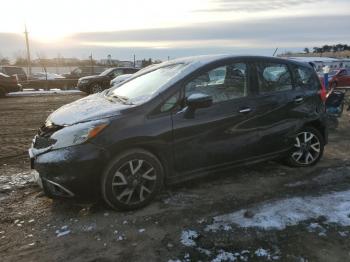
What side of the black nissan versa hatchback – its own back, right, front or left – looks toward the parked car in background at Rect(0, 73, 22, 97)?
right

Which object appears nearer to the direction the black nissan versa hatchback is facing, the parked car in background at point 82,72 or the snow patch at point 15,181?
the snow patch

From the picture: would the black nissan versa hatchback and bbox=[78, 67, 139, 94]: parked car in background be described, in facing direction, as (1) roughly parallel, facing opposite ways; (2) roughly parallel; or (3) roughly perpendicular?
roughly parallel

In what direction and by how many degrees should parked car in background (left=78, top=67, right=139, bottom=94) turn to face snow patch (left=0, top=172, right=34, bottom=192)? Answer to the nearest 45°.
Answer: approximately 45° to its left

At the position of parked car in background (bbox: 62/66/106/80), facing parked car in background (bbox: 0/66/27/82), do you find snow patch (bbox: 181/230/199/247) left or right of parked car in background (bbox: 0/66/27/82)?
left

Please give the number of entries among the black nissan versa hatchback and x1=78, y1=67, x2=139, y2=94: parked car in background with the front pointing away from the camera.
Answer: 0

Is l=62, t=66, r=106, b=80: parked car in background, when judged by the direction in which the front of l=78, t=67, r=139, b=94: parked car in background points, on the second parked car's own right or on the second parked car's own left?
on the second parked car's own right

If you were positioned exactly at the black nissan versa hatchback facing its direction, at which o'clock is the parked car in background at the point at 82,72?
The parked car in background is roughly at 4 o'clock from the black nissan versa hatchback.

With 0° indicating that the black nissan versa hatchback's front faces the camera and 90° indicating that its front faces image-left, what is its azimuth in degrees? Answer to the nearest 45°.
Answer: approximately 45°

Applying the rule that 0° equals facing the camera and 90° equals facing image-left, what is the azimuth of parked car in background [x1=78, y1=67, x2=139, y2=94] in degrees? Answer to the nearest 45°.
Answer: approximately 45°

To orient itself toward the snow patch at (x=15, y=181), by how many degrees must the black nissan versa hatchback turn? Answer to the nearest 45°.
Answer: approximately 45° to its right

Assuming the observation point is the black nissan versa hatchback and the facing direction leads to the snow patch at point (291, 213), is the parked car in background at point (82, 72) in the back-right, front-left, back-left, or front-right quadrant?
back-left

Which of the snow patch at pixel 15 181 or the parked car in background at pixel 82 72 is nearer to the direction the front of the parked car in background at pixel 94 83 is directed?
the snow patch
